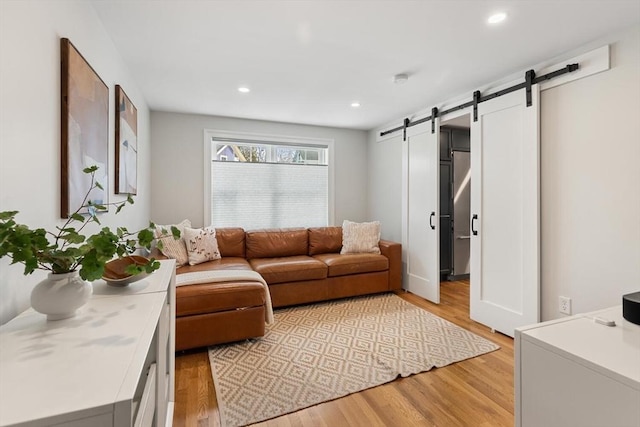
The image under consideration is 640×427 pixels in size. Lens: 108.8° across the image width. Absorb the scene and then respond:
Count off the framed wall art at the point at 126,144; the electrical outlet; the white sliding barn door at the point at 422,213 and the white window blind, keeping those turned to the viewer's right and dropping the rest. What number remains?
1

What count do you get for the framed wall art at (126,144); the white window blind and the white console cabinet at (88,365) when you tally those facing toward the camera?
1

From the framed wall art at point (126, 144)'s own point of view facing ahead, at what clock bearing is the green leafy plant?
The green leafy plant is roughly at 3 o'clock from the framed wall art.

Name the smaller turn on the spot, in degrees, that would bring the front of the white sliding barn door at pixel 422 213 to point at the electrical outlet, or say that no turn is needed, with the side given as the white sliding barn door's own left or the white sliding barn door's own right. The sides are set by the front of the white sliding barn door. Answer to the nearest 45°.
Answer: approximately 90° to the white sliding barn door's own left

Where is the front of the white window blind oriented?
toward the camera

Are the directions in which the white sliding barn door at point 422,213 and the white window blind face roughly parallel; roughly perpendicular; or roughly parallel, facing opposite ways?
roughly perpendicular

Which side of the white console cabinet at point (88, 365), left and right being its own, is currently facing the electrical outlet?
front

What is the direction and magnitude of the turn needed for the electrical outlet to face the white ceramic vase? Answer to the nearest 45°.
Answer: approximately 45° to its left

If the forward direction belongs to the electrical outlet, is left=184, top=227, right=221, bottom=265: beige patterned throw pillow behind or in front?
in front

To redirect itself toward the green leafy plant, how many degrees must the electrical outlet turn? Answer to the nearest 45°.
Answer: approximately 45° to its left

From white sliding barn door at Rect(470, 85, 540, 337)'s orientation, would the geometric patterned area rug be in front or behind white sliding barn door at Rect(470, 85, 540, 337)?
in front

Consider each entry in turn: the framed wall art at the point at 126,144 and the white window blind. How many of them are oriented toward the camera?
1

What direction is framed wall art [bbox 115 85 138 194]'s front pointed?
to the viewer's right

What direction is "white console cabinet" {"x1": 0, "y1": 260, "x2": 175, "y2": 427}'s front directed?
to the viewer's right

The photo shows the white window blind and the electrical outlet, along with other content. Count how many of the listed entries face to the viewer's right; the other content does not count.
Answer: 0
